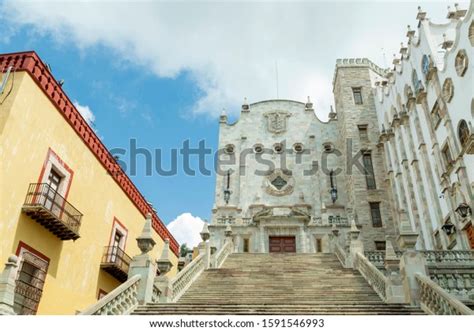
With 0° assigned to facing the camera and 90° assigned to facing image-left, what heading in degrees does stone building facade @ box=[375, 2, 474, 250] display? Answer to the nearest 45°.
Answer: approximately 45°

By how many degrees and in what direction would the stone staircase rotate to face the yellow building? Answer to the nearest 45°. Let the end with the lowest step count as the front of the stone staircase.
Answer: approximately 90° to its right

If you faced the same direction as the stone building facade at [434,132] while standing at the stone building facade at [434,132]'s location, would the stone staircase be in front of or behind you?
in front

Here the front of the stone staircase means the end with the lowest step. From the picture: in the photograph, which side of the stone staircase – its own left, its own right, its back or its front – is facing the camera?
front

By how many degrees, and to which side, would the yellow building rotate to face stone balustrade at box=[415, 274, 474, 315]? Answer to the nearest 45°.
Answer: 0° — it already faces it

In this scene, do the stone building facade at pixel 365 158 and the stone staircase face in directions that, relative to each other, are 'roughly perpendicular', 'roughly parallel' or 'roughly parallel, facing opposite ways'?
roughly parallel

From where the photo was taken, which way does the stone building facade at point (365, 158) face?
toward the camera

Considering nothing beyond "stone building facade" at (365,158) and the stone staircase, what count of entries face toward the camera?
2

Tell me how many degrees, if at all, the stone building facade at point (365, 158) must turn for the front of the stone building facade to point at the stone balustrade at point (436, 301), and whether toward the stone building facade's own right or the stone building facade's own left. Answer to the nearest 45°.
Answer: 0° — it already faces it

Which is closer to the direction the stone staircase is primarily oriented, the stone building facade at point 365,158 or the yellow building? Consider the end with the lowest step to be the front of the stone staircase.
the yellow building

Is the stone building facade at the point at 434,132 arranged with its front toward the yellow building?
yes

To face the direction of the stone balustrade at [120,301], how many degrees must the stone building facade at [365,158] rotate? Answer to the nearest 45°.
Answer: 0° — it already faces it

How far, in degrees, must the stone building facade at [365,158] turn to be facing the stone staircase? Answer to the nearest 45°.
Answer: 0° — it already faces it

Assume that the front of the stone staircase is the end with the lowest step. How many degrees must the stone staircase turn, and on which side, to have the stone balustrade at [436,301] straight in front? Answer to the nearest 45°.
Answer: approximately 45° to its left

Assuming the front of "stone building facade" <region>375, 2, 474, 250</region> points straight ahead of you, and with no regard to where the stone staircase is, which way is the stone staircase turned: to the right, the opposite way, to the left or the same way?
to the left

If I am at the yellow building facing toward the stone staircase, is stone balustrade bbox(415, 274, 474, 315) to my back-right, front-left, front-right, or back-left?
front-right

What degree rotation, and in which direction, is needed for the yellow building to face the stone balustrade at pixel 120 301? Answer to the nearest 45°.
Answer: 0° — it already faces it

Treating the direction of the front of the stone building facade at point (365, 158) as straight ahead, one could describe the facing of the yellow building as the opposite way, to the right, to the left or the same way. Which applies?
to the left
